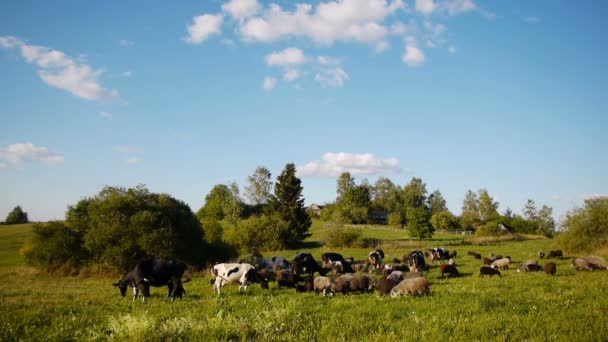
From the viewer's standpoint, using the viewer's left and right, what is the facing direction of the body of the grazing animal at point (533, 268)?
facing to the left of the viewer

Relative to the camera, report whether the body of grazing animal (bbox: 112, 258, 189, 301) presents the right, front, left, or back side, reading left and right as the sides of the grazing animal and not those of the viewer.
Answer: left

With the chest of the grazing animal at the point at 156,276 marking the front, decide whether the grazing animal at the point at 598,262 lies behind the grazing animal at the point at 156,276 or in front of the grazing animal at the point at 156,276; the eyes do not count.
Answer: behind

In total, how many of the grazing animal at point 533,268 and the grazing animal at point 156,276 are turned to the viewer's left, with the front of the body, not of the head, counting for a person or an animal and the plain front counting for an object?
2

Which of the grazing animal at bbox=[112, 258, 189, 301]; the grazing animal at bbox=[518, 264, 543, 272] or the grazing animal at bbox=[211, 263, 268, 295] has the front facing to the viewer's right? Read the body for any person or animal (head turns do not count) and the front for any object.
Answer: the grazing animal at bbox=[211, 263, 268, 295]

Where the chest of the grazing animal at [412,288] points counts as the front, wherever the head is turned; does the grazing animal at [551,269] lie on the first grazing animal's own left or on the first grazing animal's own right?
on the first grazing animal's own right

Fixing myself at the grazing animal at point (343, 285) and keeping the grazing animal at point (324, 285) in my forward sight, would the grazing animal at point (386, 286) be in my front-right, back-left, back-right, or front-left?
back-left

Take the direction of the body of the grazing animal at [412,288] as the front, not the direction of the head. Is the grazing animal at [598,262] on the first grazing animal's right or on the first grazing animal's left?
on the first grazing animal's right

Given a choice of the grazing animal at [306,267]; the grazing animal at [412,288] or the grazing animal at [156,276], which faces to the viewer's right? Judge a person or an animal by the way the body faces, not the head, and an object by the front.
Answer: the grazing animal at [306,267]

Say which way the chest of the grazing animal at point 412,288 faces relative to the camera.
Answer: to the viewer's left
